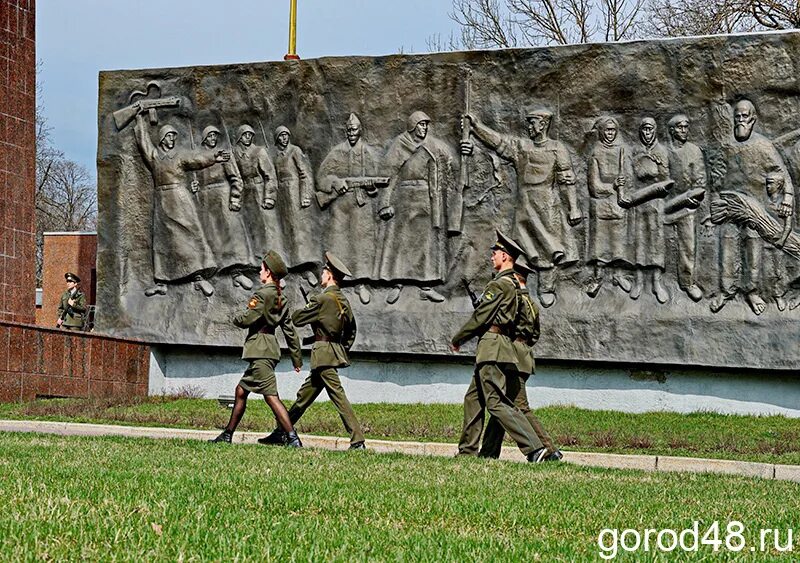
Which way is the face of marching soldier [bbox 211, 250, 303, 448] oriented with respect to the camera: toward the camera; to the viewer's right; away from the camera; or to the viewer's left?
to the viewer's left

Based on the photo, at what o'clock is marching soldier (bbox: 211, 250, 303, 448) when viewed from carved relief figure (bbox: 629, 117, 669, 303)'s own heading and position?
The marching soldier is roughly at 1 o'clock from the carved relief figure.

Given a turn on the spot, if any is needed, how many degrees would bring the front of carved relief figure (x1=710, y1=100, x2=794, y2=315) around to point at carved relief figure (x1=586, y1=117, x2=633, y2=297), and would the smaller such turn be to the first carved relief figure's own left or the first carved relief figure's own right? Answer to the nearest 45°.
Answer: approximately 90° to the first carved relief figure's own right

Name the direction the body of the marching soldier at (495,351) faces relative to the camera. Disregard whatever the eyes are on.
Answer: to the viewer's left

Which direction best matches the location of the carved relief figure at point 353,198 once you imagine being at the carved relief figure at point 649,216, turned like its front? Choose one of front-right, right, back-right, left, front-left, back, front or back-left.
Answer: right

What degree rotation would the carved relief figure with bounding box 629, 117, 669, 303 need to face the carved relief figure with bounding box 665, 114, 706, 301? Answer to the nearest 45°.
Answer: approximately 90° to its left

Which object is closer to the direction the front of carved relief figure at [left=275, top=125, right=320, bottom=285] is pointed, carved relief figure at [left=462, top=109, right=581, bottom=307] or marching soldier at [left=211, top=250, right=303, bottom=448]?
the marching soldier

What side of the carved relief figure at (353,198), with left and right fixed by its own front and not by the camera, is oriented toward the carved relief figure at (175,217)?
right

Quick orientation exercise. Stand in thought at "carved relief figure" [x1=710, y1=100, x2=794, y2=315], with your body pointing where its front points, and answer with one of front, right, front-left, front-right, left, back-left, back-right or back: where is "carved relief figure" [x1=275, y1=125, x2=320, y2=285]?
right
